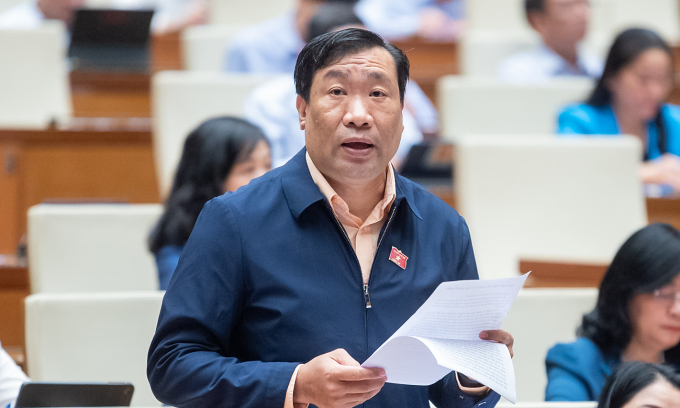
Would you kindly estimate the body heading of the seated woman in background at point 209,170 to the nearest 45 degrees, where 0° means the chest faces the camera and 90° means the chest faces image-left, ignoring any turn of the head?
approximately 315°

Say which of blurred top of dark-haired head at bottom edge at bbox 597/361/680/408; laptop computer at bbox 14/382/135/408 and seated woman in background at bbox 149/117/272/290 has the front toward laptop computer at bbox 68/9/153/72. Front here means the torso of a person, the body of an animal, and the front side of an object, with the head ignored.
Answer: laptop computer at bbox 14/382/135/408

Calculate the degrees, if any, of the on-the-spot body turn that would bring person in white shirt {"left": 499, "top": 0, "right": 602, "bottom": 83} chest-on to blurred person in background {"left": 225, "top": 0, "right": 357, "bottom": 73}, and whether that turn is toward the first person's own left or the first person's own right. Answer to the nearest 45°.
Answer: approximately 135° to the first person's own right

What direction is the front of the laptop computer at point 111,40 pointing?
away from the camera

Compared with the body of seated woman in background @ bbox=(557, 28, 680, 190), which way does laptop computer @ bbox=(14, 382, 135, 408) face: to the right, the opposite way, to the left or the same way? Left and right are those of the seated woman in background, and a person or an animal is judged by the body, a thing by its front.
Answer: the opposite way

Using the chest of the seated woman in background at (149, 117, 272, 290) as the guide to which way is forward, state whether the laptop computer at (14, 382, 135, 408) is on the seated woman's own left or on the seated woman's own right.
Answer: on the seated woman's own right

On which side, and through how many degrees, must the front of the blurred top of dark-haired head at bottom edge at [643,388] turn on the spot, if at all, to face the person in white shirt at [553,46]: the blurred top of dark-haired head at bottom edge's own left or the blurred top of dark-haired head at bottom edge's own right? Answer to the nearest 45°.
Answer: approximately 135° to the blurred top of dark-haired head at bottom edge's own left

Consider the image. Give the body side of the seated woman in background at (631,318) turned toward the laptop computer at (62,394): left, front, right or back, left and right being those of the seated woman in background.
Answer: right

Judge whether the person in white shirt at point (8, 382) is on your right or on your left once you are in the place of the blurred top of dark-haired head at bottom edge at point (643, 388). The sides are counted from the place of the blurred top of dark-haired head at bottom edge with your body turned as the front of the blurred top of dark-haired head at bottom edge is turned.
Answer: on your right

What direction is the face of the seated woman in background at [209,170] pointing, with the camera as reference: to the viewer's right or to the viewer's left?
to the viewer's right
